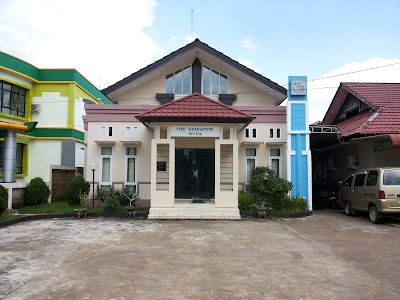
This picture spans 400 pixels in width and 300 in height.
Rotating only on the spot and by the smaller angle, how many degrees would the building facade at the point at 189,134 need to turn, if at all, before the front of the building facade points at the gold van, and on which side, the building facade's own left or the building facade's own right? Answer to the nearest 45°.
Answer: approximately 45° to the building facade's own left

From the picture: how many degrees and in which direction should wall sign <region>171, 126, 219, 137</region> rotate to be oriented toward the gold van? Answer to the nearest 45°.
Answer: approximately 90° to its left

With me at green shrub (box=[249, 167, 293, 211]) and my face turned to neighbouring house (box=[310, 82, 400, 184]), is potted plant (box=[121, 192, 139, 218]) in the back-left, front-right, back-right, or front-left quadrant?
back-left

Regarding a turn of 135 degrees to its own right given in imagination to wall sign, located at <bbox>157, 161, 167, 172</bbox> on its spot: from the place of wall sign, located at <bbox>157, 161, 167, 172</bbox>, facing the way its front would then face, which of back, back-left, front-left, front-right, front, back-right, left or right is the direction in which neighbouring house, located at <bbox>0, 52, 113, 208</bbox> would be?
front

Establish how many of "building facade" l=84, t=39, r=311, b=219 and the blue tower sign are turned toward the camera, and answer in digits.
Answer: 2
